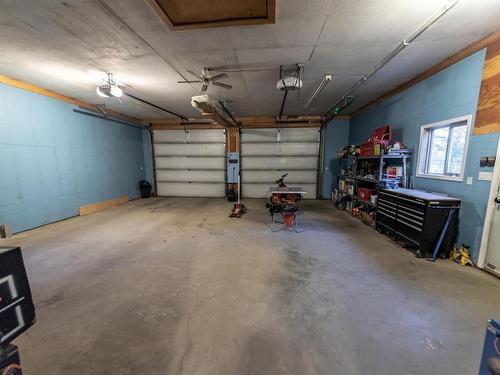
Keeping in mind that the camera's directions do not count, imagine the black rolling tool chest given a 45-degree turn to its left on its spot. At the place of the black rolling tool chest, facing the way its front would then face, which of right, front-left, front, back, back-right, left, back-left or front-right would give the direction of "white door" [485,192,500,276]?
left

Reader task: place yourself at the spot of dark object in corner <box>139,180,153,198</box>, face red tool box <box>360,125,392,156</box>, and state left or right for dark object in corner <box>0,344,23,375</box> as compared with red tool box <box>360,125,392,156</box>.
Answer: right

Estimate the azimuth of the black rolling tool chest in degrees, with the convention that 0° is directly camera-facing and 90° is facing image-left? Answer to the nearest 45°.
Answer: approximately 45°

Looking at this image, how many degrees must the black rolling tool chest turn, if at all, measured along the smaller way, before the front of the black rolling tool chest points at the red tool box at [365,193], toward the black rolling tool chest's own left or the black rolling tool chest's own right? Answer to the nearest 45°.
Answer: approximately 90° to the black rolling tool chest's own right

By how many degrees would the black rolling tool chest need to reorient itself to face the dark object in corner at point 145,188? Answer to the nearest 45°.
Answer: approximately 45° to its right

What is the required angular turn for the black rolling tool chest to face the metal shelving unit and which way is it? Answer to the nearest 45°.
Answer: approximately 90° to its right

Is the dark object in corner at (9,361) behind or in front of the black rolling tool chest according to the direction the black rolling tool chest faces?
in front
